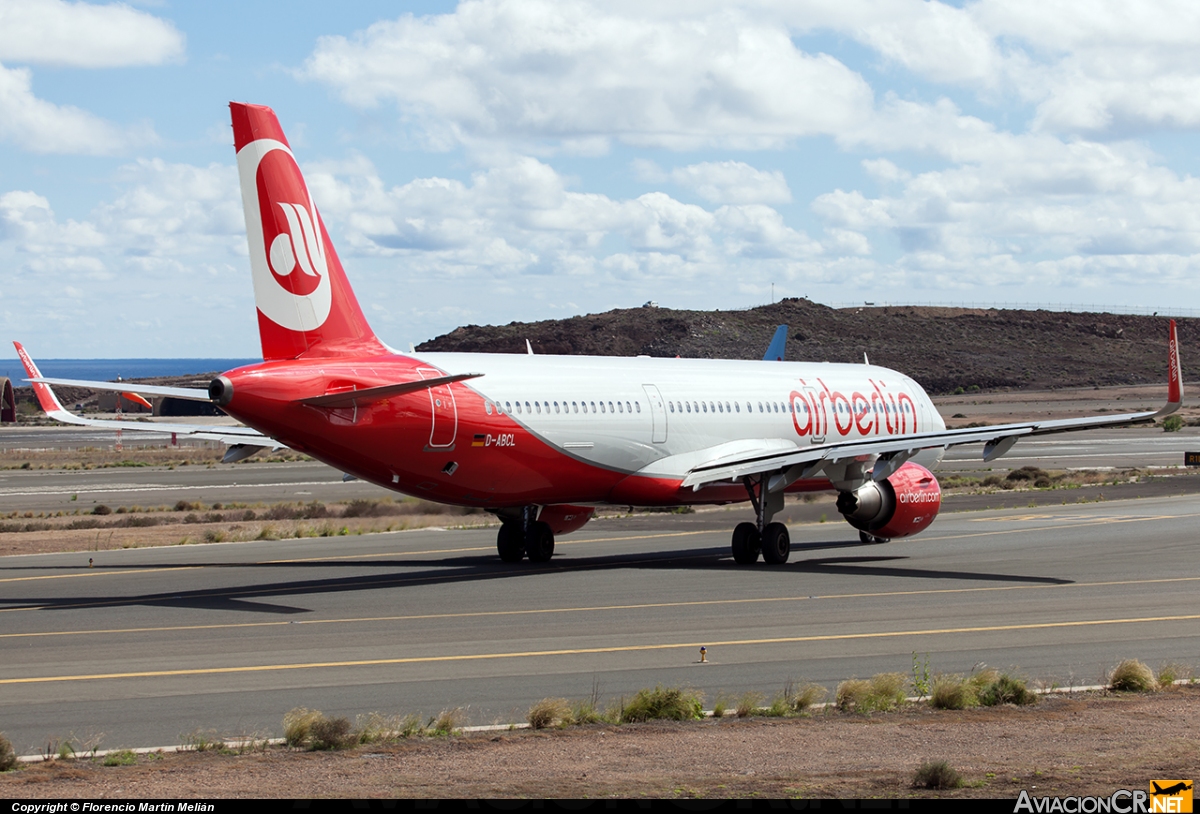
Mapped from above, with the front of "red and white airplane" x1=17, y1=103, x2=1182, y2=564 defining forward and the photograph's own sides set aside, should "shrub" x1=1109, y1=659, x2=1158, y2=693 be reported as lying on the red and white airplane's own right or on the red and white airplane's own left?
on the red and white airplane's own right

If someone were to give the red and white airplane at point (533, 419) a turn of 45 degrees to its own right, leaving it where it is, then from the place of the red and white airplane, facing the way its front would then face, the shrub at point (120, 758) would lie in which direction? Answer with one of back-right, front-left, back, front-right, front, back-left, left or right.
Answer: right

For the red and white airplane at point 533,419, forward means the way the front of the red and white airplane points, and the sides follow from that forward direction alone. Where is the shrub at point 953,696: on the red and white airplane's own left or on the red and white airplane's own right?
on the red and white airplane's own right

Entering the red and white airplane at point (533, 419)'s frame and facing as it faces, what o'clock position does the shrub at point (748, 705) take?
The shrub is roughly at 4 o'clock from the red and white airplane.

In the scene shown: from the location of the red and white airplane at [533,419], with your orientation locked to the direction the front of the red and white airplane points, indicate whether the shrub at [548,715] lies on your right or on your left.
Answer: on your right

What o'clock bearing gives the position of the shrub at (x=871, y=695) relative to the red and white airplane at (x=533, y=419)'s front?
The shrub is roughly at 4 o'clock from the red and white airplane.

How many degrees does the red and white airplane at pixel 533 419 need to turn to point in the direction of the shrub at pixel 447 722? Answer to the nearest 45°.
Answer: approximately 135° to its right

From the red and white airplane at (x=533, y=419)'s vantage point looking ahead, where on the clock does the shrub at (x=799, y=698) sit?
The shrub is roughly at 4 o'clock from the red and white airplane.

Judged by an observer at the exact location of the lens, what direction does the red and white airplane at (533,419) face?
facing away from the viewer and to the right of the viewer

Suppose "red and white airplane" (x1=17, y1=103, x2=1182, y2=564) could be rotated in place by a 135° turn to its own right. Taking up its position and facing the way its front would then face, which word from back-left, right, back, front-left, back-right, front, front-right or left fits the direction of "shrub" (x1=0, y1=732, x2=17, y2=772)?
front

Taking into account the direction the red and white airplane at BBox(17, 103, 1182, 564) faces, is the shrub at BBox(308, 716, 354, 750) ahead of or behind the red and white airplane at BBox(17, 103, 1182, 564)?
behind
